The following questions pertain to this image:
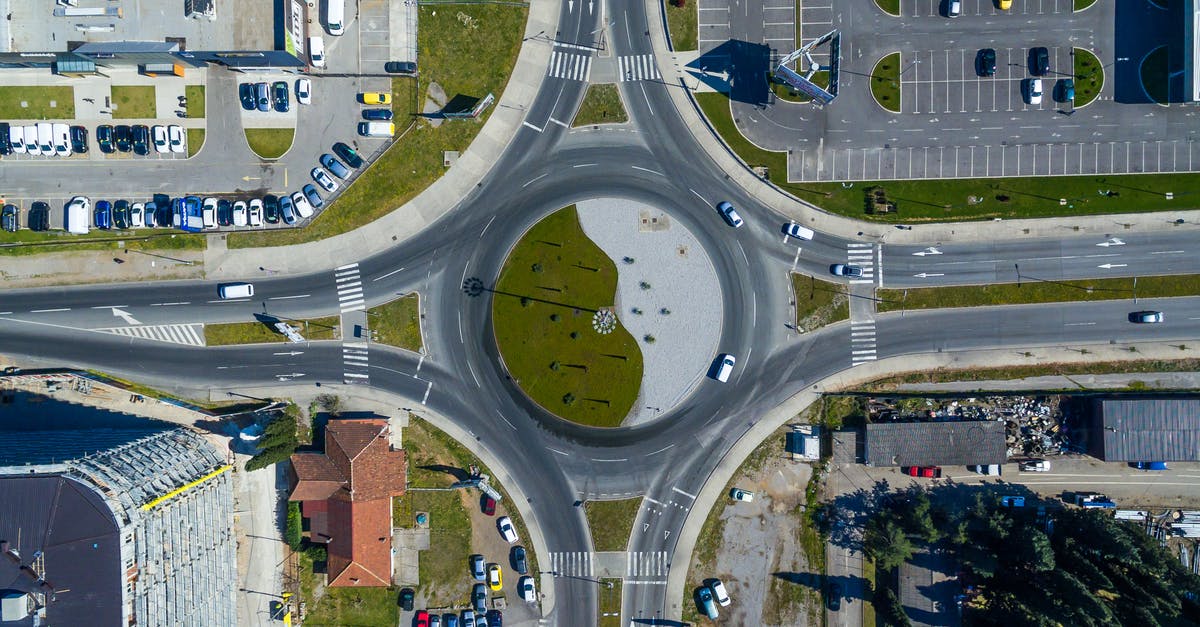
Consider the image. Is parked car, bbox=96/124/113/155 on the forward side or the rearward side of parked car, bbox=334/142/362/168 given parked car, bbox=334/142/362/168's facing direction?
on the rearward side
